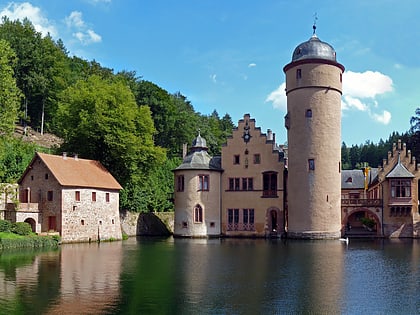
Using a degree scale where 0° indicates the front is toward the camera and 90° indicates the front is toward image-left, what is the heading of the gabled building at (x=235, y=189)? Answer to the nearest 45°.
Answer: approximately 0°

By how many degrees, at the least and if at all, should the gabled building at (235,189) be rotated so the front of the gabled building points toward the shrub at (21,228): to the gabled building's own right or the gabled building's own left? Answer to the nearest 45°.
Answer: approximately 45° to the gabled building's own right

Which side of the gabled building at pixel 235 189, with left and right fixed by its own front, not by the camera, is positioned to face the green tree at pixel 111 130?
right

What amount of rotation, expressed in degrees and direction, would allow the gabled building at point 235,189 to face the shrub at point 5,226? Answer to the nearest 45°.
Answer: approximately 45° to its right
